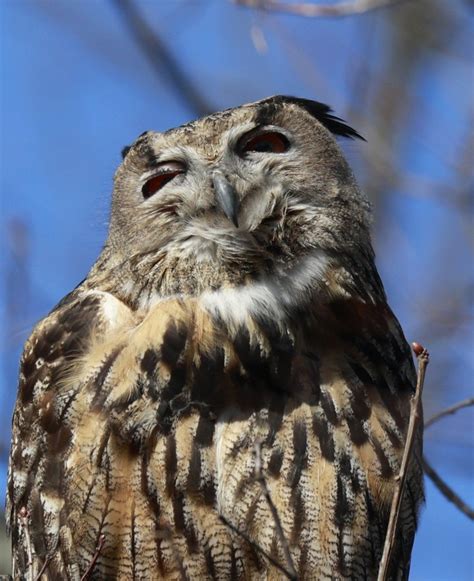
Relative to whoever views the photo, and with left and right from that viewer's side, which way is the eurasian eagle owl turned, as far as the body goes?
facing the viewer

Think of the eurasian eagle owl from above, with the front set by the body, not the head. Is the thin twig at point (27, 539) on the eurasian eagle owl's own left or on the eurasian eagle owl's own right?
on the eurasian eagle owl's own right
